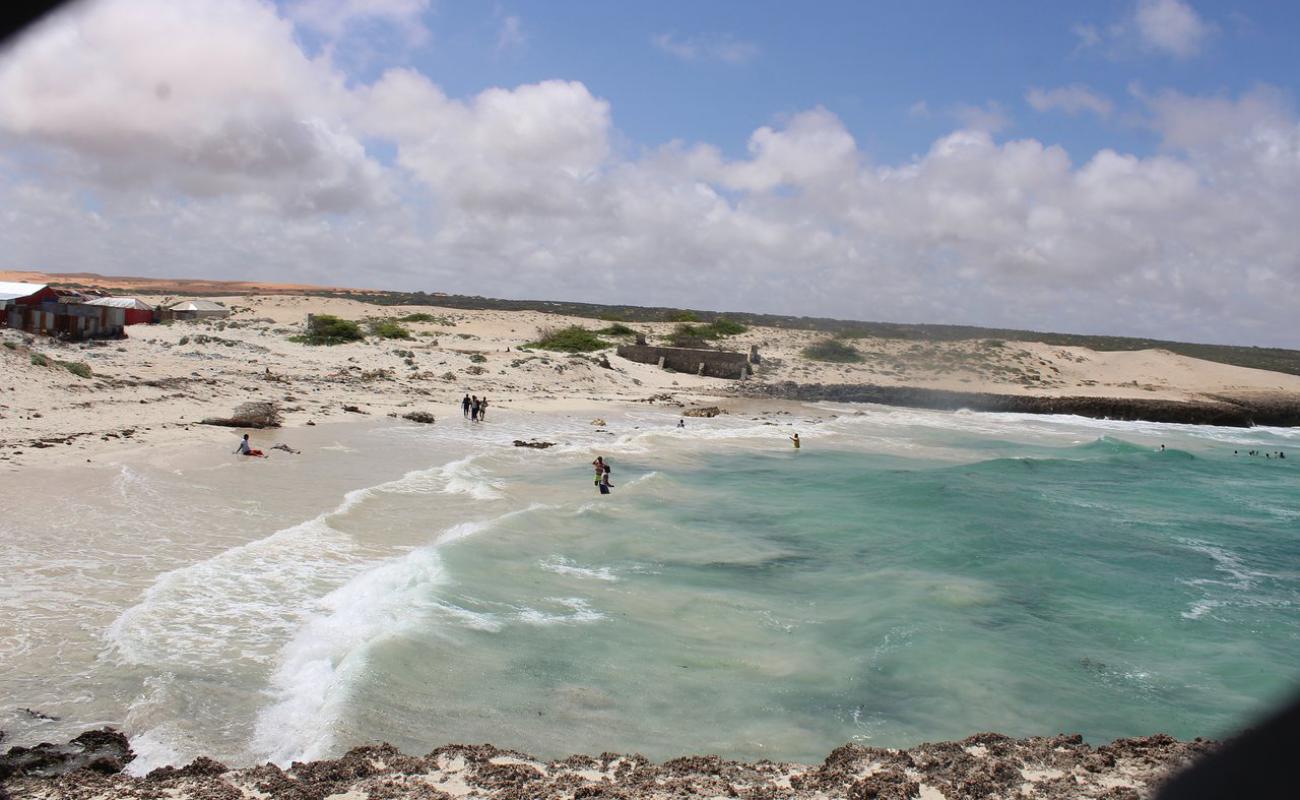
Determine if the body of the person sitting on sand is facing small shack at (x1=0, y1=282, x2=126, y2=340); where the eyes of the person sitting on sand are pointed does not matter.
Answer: no

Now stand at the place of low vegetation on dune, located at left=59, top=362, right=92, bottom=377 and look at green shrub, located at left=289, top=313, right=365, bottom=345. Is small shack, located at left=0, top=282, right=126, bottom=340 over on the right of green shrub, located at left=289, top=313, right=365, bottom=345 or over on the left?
left

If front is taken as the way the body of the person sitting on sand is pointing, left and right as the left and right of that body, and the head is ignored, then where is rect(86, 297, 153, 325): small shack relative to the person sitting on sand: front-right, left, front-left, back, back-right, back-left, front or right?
left

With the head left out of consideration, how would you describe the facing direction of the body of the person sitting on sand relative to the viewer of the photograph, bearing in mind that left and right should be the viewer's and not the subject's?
facing to the right of the viewer

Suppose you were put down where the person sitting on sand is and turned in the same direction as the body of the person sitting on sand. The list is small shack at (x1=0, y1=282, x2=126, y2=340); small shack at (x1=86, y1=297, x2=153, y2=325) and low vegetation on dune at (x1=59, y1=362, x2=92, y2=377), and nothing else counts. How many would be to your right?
0

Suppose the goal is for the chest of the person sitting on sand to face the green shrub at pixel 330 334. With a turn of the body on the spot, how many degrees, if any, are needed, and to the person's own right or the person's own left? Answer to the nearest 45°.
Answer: approximately 90° to the person's own left

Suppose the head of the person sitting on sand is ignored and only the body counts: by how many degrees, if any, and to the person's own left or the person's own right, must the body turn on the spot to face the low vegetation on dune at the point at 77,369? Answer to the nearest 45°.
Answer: approximately 135° to the person's own left

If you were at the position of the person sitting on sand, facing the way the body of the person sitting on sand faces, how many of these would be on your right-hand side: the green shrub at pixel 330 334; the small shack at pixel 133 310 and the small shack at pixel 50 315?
0

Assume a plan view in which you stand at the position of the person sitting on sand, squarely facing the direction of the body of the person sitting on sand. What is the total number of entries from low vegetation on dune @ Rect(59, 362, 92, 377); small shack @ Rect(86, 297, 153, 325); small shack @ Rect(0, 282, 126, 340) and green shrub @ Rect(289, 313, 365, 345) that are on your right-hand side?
0

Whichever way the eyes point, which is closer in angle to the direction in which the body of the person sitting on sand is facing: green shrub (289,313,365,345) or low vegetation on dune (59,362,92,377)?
the green shrub

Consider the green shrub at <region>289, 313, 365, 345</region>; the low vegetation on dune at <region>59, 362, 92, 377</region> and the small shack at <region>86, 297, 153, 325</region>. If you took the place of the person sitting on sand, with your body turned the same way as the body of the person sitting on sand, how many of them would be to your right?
0
